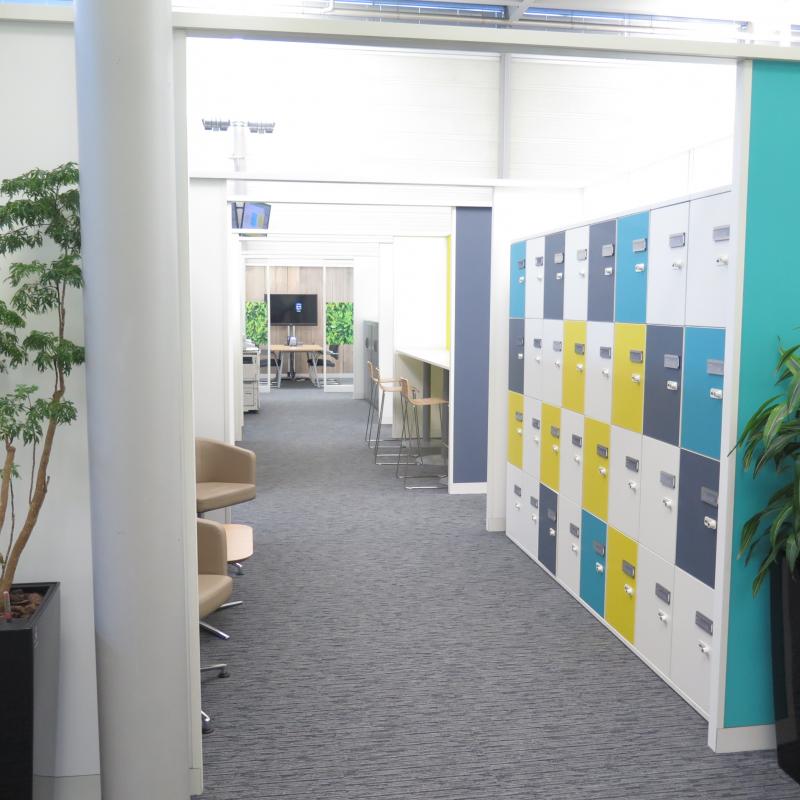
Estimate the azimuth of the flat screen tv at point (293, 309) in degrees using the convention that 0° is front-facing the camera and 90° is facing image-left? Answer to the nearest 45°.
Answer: approximately 0°

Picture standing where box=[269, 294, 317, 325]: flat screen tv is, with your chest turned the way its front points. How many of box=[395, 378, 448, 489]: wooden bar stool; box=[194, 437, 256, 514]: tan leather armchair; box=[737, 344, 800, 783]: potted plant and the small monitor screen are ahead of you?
4

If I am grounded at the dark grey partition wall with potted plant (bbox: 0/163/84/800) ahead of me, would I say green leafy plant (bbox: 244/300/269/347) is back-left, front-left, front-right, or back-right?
back-right

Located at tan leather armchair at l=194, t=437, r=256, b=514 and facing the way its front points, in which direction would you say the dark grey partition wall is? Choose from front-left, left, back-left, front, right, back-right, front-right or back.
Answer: left

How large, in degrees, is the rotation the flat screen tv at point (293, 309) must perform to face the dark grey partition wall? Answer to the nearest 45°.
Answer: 0° — it already faces it

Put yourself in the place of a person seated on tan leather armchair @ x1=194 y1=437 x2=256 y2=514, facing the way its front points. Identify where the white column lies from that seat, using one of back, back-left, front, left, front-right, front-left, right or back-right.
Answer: front-right

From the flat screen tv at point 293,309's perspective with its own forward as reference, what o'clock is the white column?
The white column is roughly at 12 o'clock from the flat screen tv.

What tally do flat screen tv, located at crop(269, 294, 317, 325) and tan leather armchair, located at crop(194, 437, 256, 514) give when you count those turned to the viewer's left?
0

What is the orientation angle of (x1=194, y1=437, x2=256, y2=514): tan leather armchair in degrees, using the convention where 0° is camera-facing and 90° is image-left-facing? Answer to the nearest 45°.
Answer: approximately 315°

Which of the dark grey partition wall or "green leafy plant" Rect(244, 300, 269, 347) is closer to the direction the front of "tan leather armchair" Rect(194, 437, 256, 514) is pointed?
the dark grey partition wall

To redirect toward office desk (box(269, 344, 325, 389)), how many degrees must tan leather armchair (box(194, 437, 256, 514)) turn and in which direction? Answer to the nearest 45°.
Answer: approximately 135° to its left

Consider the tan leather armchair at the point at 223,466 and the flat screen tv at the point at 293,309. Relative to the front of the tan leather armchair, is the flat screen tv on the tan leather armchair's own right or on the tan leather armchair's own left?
on the tan leather armchair's own left

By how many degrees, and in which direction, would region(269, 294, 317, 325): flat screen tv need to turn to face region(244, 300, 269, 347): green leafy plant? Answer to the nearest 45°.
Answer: approximately 90° to its right

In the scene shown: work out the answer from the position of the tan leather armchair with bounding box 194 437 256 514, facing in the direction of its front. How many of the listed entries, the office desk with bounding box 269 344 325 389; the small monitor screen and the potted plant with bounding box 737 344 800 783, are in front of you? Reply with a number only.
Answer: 1

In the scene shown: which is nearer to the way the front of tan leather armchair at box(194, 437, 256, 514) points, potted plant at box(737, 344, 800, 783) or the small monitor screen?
the potted plant

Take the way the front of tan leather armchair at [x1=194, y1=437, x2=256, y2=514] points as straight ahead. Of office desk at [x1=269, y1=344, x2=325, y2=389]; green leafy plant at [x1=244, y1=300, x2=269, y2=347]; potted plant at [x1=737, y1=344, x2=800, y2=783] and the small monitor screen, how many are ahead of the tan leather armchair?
1

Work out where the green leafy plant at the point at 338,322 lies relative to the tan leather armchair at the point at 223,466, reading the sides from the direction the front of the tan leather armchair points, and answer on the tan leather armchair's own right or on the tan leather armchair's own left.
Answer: on the tan leather armchair's own left
